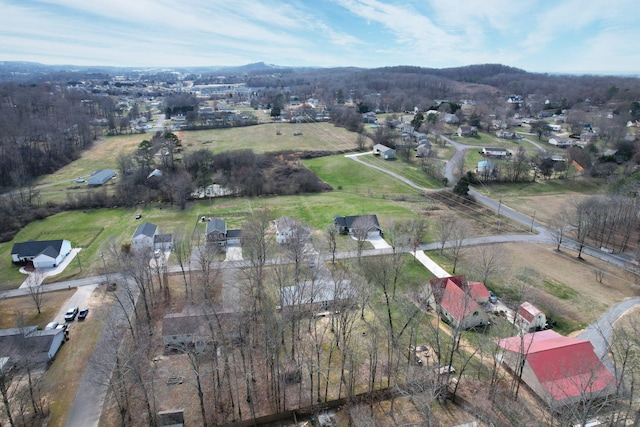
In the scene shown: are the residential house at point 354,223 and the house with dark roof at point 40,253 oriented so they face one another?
no

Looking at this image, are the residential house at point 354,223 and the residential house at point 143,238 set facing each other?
no

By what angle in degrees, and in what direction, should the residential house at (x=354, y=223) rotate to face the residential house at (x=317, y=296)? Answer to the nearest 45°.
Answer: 0° — it already faces it

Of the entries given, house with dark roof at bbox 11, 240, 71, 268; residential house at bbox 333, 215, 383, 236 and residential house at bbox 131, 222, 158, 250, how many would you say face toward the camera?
3

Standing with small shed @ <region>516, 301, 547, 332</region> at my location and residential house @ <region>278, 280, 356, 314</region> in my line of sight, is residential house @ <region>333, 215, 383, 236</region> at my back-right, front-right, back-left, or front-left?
front-right

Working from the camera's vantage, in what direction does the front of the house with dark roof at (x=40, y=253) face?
facing the viewer

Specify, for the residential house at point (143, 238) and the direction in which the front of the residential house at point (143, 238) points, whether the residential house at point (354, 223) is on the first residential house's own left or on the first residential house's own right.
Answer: on the first residential house's own left

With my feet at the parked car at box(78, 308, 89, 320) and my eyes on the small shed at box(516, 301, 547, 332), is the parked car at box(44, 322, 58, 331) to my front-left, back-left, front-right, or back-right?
back-right

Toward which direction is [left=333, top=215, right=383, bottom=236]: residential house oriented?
toward the camera

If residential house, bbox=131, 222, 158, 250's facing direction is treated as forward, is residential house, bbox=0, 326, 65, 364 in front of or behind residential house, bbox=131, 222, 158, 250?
in front

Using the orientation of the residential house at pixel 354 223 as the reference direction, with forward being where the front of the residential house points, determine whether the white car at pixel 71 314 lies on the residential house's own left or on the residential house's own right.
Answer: on the residential house's own right

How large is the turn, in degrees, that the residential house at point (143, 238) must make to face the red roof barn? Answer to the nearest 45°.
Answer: approximately 45° to its left

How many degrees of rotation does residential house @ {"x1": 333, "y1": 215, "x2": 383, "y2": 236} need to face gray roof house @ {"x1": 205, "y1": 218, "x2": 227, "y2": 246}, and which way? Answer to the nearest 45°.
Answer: approximately 90° to its right

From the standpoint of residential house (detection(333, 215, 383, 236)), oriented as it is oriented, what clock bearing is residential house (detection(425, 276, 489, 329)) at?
residential house (detection(425, 276, 489, 329)) is roughly at 11 o'clock from residential house (detection(333, 215, 383, 236)).

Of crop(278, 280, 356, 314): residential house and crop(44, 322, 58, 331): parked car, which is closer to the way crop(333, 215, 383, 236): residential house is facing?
the residential house

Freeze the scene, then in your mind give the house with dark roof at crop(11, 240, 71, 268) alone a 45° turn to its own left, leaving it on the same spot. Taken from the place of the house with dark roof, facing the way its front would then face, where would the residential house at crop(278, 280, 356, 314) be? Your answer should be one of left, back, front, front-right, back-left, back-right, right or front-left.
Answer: front

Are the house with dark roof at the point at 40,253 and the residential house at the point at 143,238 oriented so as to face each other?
no

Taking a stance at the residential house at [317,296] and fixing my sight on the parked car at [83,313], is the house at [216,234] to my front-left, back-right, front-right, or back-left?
front-right

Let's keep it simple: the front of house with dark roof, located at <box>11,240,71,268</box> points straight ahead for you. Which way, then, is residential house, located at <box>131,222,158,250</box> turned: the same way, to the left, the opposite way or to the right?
the same way

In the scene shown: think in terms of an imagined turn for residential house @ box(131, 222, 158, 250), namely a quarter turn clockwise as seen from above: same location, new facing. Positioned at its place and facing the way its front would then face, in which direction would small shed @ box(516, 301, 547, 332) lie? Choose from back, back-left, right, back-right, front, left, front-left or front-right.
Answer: back-left

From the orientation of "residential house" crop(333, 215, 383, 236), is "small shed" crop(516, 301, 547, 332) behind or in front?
in front
